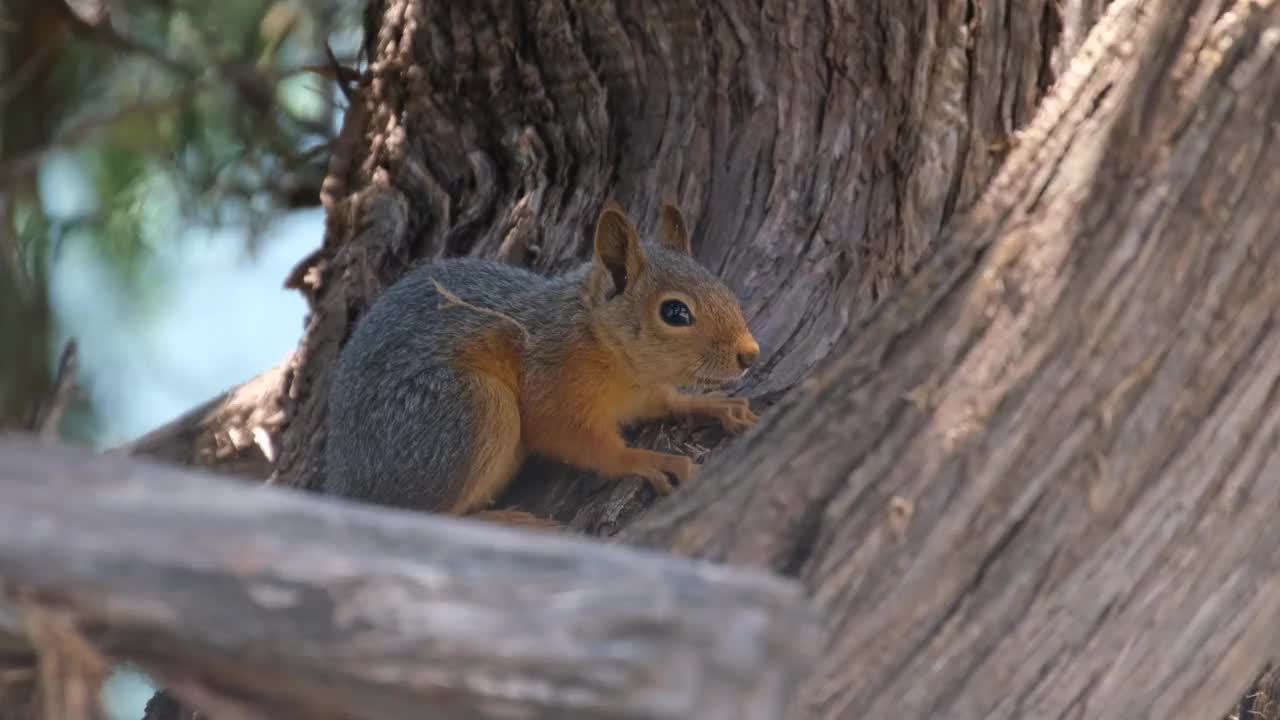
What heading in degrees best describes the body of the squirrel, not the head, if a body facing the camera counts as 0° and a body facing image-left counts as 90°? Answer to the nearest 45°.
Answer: approximately 270°
